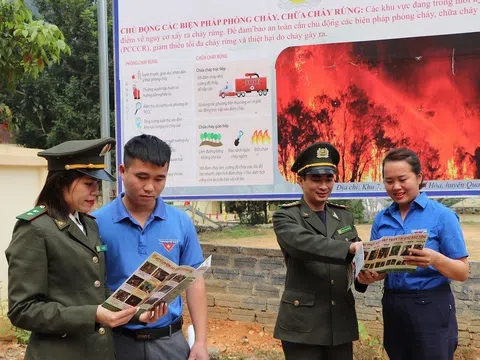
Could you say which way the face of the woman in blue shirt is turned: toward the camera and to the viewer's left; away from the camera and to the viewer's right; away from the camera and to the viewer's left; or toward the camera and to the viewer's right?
toward the camera and to the viewer's left

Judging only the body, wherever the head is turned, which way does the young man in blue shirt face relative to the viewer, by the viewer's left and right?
facing the viewer

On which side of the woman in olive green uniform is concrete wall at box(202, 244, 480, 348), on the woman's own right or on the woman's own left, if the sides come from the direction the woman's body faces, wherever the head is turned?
on the woman's own left

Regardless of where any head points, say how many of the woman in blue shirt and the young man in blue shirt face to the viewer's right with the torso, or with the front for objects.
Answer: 0

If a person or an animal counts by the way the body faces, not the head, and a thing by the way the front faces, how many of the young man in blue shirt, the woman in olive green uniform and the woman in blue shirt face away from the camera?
0

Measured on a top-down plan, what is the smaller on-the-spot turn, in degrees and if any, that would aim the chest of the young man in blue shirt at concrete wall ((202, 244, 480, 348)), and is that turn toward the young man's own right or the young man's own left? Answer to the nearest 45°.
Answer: approximately 180°

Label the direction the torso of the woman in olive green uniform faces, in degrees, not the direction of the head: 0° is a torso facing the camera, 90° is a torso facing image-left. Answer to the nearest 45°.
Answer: approximately 315°

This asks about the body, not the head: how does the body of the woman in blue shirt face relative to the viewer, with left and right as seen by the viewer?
facing the viewer and to the left of the viewer

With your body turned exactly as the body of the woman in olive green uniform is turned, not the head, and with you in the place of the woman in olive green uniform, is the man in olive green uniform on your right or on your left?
on your left

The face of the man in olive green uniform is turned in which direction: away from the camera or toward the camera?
toward the camera
